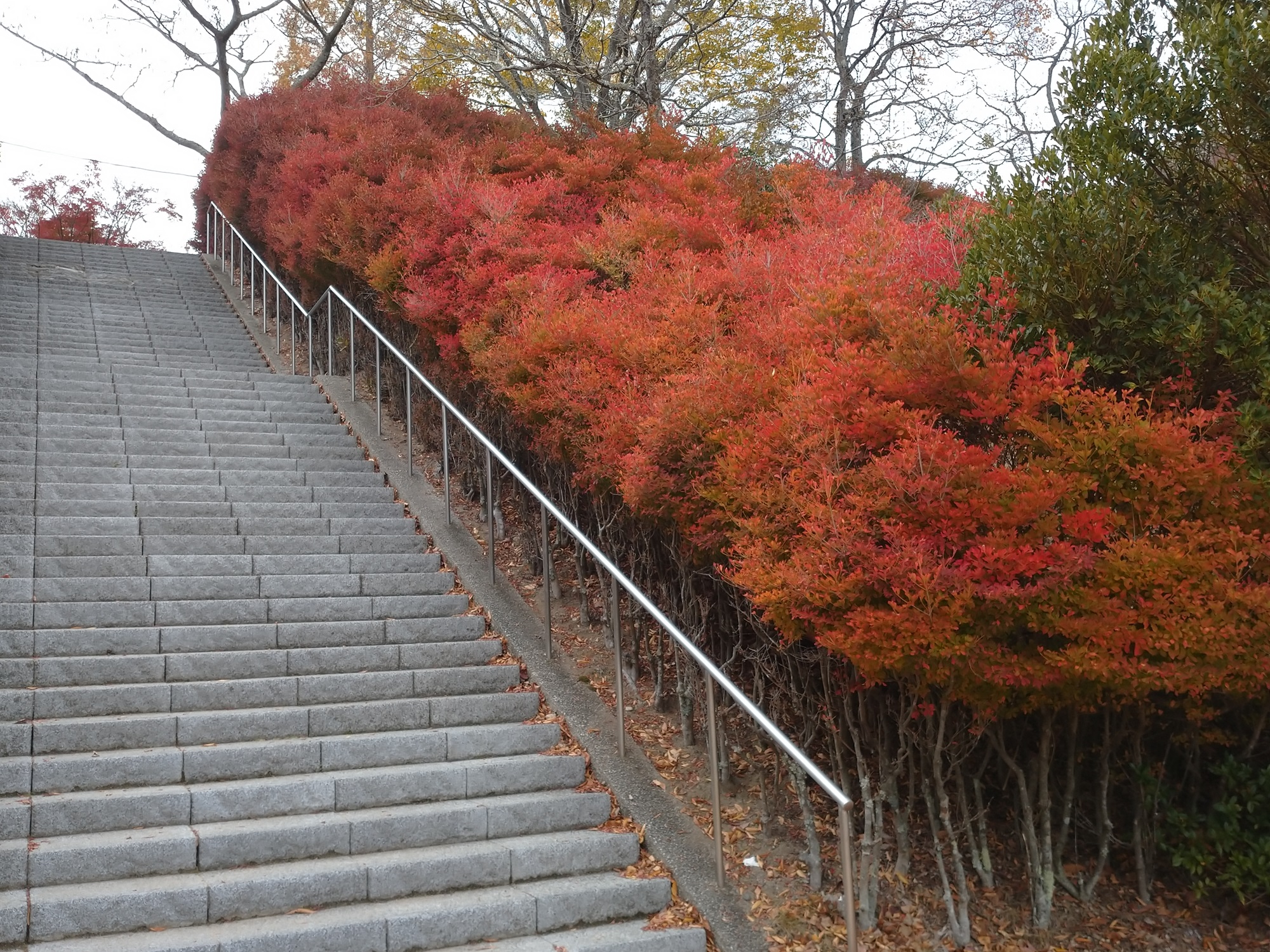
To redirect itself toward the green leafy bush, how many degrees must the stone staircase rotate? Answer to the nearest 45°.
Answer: approximately 45° to its left

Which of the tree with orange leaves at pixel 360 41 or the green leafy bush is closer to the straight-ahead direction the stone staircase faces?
the green leafy bush

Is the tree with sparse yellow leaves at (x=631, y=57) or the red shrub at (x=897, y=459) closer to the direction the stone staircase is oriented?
the red shrub

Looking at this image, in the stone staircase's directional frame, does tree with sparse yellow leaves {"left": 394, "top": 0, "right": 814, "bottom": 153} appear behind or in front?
behind

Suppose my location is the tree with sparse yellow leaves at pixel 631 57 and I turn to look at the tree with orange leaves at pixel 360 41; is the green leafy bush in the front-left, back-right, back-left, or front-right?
back-left

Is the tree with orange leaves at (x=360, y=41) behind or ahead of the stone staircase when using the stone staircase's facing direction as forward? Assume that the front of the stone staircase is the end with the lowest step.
behind

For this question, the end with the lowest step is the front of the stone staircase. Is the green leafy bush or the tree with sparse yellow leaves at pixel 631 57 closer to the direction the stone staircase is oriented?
the green leafy bush

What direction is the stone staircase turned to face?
toward the camera
